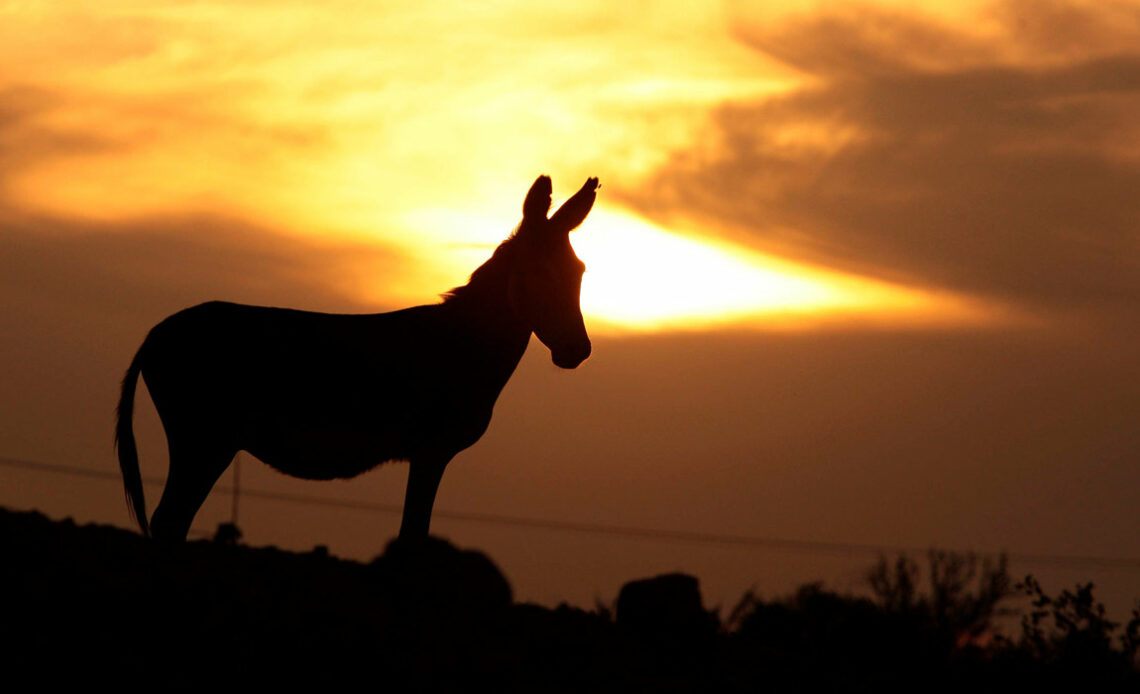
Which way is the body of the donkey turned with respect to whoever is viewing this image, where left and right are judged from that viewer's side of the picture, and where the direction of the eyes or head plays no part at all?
facing to the right of the viewer

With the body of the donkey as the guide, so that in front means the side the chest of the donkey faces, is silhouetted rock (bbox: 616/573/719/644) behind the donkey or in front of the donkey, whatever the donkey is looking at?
in front
